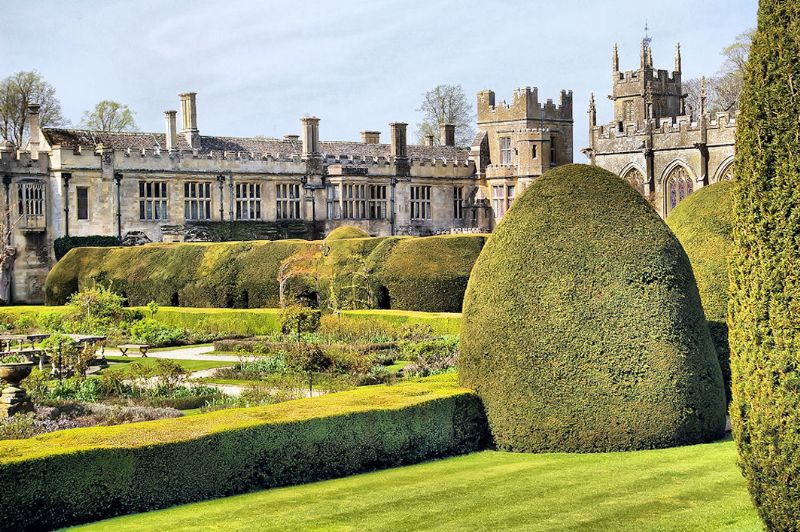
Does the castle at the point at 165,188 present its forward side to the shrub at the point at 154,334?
yes

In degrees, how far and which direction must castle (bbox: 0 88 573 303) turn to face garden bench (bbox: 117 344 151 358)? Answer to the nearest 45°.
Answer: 0° — it already faces it

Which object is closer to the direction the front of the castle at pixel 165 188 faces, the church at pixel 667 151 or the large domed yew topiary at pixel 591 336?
the large domed yew topiary

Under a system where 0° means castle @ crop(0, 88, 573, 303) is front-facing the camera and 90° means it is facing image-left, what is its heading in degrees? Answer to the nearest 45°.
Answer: approximately 0°

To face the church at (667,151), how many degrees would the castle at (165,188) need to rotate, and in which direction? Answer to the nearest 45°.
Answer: approximately 90° to its left
